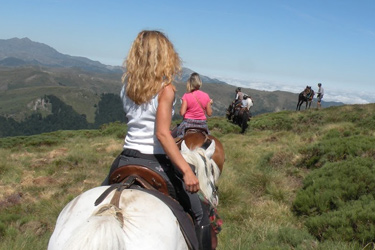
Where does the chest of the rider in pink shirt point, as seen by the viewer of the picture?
away from the camera

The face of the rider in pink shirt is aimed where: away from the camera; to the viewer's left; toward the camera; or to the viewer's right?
away from the camera

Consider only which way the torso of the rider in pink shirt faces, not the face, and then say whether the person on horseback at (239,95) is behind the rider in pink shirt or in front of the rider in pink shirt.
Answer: in front

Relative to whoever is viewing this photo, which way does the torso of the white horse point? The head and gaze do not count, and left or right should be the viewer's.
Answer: facing away from the viewer and to the right of the viewer

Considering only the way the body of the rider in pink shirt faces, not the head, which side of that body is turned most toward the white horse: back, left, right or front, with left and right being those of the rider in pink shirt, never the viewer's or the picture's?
back

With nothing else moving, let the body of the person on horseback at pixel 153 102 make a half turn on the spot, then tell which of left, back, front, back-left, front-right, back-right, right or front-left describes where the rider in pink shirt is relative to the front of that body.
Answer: back-right

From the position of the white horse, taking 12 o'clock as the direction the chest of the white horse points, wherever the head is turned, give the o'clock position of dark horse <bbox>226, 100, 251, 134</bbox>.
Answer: The dark horse is roughly at 11 o'clock from the white horse.

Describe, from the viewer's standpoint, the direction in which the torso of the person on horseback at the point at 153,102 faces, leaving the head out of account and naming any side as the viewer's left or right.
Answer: facing away from the viewer and to the right of the viewer

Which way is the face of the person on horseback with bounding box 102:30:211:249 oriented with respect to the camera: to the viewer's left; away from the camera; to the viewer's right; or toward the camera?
away from the camera
